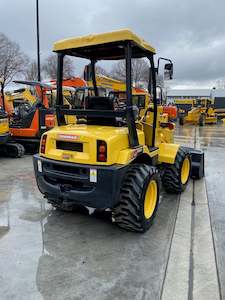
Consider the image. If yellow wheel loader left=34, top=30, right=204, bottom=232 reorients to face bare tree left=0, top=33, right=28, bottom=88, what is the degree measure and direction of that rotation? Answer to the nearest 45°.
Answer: approximately 45° to its left

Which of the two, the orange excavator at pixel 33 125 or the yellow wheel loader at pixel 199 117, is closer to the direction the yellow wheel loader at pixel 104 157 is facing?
the yellow wheel loader

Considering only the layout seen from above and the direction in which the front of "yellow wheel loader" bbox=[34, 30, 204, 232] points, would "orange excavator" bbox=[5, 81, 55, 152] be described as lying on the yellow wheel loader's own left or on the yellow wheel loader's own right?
on the yellow wheel loader's own left

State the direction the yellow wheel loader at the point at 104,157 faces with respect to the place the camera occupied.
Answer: facing away from the viewer and to the right of the viewer

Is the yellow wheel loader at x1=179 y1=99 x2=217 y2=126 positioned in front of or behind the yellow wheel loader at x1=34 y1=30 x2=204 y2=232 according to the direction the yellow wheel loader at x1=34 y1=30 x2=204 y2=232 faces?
in front
